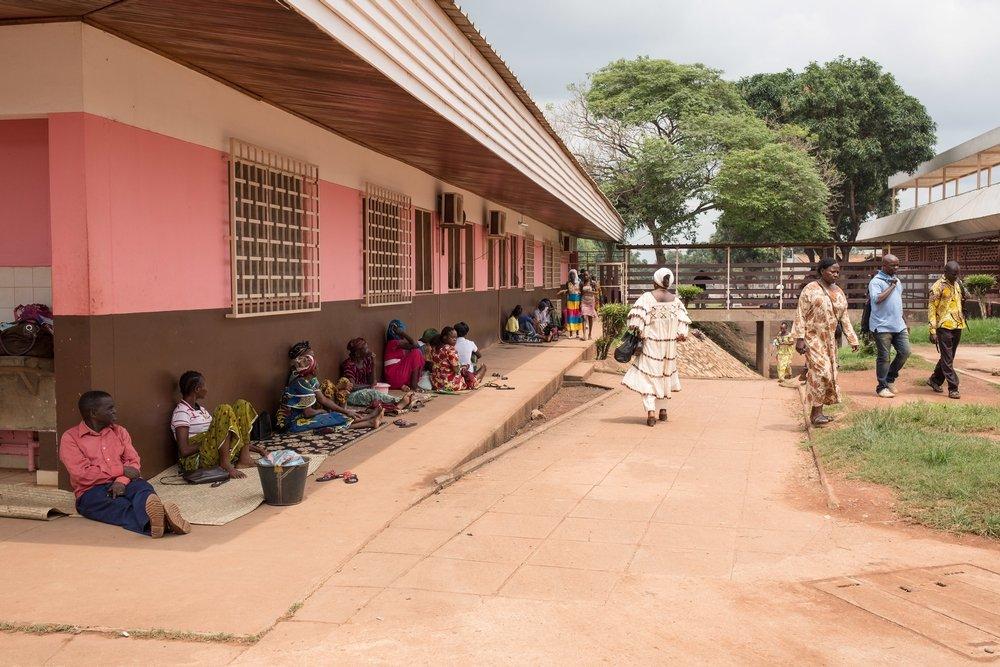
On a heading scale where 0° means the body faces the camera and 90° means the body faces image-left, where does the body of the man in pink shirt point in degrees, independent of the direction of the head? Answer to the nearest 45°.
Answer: approximately 315°

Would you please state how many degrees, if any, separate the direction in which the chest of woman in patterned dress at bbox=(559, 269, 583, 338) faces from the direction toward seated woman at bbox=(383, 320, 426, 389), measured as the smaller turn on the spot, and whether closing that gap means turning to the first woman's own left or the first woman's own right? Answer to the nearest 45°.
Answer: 0° — they already face them

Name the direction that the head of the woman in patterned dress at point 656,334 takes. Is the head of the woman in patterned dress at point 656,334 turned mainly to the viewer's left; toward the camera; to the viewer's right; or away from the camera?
away from the camera

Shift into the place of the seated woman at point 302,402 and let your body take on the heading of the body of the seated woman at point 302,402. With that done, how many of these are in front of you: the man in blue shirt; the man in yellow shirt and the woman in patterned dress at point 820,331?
3

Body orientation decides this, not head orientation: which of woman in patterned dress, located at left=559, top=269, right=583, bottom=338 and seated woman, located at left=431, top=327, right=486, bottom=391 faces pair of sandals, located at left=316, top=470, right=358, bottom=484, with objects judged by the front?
the woman in patterned dress

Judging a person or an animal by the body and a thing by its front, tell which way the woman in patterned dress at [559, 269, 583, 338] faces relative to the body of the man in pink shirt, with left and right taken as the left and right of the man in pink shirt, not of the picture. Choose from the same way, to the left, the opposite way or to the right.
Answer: to the right

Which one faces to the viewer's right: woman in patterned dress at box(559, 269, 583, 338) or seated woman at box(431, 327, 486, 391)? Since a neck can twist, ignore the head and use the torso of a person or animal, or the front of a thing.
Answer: the seated woman

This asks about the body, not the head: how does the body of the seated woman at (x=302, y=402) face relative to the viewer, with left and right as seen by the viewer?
facing to the right of the viewer

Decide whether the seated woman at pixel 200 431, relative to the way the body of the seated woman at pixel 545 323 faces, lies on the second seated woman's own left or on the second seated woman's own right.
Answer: on the second seated woman's own right

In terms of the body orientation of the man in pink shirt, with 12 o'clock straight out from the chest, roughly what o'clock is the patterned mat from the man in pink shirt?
The patterned mat is roughly at 9 o'clock from the man in pink shirt.
